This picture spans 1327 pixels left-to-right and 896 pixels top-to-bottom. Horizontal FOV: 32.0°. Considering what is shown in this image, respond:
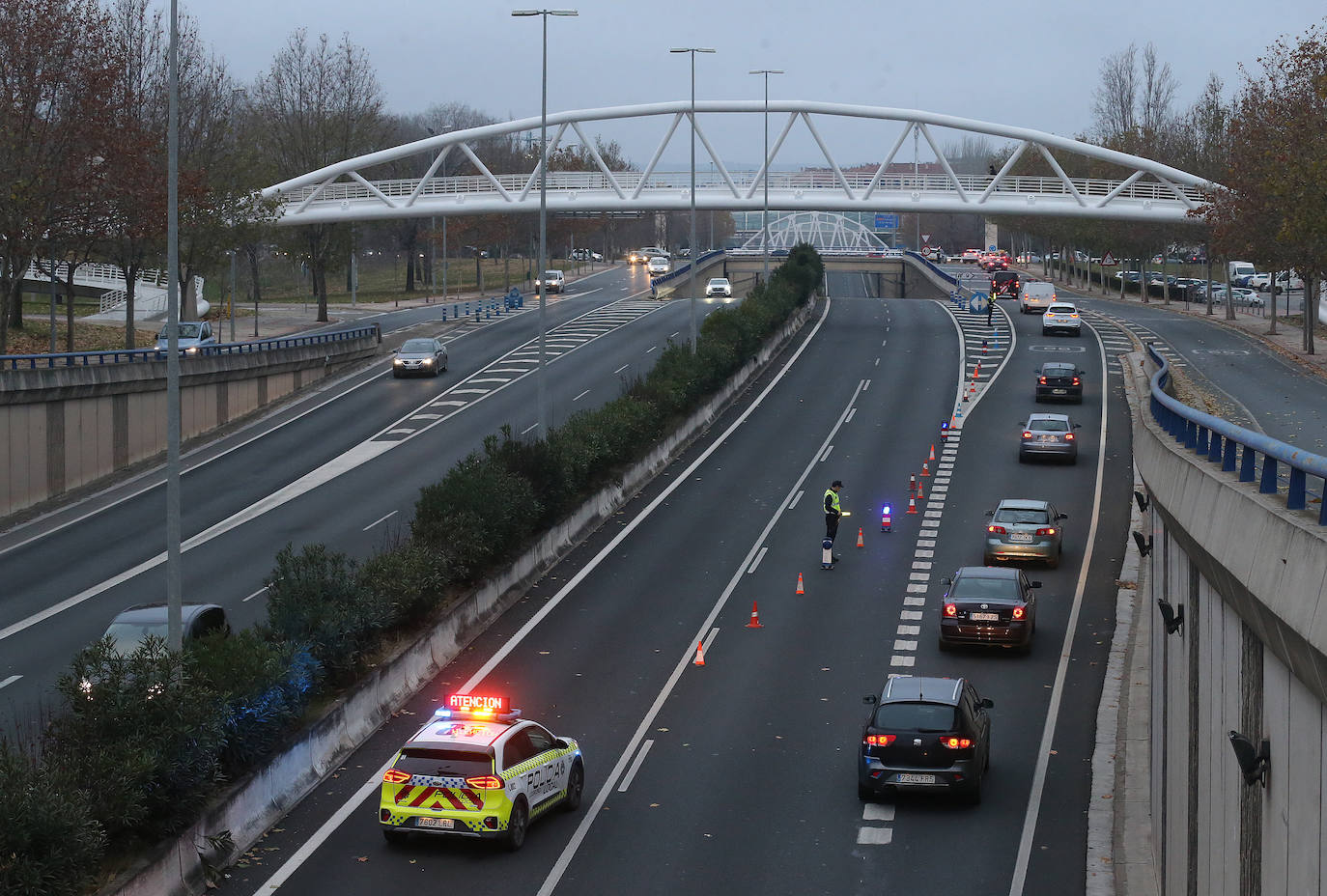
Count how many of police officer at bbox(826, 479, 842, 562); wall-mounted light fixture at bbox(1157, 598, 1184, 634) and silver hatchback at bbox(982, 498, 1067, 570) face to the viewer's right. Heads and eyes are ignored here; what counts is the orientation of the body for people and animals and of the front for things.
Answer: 1

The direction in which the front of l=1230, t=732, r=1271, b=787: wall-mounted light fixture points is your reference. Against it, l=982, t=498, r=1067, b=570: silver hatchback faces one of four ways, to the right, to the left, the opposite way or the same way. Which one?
to the right

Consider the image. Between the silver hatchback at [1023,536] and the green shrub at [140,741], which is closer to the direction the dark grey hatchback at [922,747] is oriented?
the silver hatchback

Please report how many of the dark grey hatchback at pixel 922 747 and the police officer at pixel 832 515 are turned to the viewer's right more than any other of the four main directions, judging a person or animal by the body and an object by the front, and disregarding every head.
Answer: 1

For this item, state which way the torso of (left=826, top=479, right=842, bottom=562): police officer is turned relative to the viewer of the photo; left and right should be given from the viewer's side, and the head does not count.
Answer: facing to the right of the viewer

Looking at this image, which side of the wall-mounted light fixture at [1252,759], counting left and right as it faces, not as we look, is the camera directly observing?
left

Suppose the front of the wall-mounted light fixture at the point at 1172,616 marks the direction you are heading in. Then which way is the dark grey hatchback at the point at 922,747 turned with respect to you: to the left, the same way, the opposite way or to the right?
to the right

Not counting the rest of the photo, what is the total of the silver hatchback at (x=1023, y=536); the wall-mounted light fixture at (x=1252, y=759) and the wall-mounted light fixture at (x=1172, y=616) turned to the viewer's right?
0

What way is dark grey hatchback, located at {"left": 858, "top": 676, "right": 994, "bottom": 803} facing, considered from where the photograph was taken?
facing away from the viewer

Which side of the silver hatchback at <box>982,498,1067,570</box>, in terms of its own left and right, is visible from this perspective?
back

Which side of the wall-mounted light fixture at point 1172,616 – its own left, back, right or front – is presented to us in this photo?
left

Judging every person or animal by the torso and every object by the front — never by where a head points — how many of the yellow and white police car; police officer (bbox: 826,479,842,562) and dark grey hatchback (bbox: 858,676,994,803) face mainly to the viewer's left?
0

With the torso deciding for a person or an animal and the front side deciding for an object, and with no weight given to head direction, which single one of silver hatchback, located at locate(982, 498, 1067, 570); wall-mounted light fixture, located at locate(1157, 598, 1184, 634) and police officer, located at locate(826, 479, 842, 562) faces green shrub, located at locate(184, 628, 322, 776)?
the wall-mounted light fixture
